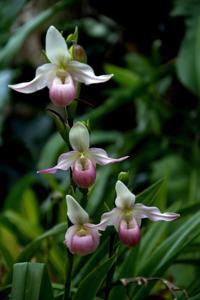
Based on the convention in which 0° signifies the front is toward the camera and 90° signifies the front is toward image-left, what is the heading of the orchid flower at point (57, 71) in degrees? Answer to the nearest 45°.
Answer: approximately 0°

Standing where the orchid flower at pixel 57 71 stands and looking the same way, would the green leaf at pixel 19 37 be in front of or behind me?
behind
